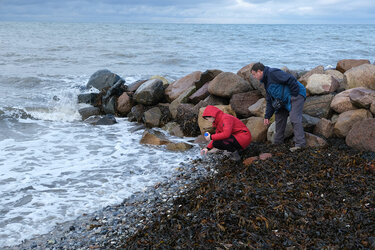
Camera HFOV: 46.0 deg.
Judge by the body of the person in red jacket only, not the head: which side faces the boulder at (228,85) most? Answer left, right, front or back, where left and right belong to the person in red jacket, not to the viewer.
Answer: right

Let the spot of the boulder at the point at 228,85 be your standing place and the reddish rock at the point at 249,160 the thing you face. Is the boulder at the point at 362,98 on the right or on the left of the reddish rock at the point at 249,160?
left

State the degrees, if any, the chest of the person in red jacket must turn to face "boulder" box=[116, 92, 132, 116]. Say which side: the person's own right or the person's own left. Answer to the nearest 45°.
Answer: approximately 45° to the person's own right

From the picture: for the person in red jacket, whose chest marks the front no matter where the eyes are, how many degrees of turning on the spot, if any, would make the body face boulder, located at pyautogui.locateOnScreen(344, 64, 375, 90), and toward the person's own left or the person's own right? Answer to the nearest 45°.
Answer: approximately 135° to the person's own right

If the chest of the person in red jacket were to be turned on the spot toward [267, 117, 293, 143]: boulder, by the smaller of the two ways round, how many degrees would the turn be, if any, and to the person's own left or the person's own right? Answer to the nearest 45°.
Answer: approximately 135° to the person's own right

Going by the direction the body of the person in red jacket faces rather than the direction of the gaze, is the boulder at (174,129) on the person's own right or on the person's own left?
on the person's own right

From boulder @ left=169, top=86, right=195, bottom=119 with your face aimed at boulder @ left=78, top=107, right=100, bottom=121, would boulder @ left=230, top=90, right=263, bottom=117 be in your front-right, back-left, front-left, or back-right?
back-left

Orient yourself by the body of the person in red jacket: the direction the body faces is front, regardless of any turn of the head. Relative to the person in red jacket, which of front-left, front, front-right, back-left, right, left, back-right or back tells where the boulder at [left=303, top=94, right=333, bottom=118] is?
back-right

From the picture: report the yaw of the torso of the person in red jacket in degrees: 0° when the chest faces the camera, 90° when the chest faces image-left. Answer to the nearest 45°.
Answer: approximately 90°

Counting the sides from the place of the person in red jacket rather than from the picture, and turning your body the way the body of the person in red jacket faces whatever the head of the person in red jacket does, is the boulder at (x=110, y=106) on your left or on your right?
on your right

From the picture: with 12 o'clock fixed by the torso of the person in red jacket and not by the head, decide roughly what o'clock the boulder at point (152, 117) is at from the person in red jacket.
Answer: The boulder is roughly at 2 o'clock from the person in red jacket.
